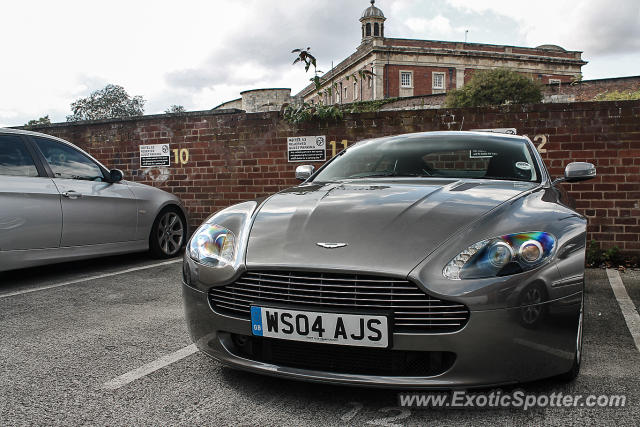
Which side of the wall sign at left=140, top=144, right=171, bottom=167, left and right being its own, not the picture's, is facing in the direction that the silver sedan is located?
front

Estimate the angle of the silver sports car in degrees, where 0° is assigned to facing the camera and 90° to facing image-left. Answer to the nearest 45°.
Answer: approximately 45°

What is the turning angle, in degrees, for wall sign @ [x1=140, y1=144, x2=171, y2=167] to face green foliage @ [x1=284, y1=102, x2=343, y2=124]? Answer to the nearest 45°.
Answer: approximately 45° to its left

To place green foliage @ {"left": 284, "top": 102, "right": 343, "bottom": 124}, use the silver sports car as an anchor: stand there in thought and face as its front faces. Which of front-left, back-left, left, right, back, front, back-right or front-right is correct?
back-right

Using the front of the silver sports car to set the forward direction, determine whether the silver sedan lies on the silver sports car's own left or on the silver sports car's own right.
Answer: on the silver sports car's own right

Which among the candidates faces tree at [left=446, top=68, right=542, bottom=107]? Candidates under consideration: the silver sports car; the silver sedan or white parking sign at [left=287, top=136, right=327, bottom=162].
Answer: the silver sedan

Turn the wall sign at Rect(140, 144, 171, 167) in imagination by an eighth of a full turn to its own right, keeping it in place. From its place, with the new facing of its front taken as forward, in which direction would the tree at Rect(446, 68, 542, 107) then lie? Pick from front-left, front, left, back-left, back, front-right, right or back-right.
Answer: back

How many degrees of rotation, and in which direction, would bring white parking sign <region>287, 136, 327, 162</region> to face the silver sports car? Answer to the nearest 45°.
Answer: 0° — it already faces it

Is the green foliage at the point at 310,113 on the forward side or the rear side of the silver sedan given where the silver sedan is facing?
on the forward side

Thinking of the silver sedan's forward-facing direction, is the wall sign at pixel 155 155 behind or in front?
in front

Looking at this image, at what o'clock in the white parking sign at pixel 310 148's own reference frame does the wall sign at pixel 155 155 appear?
The wall sign is roughly at 4 o'clock from the white parking sign.

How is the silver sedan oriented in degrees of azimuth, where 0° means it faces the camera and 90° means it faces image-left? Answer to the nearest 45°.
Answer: approximately 225°

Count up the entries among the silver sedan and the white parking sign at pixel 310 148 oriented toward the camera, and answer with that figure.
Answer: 1

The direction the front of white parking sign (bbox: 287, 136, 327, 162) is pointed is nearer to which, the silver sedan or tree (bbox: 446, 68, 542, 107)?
the silver sedan
